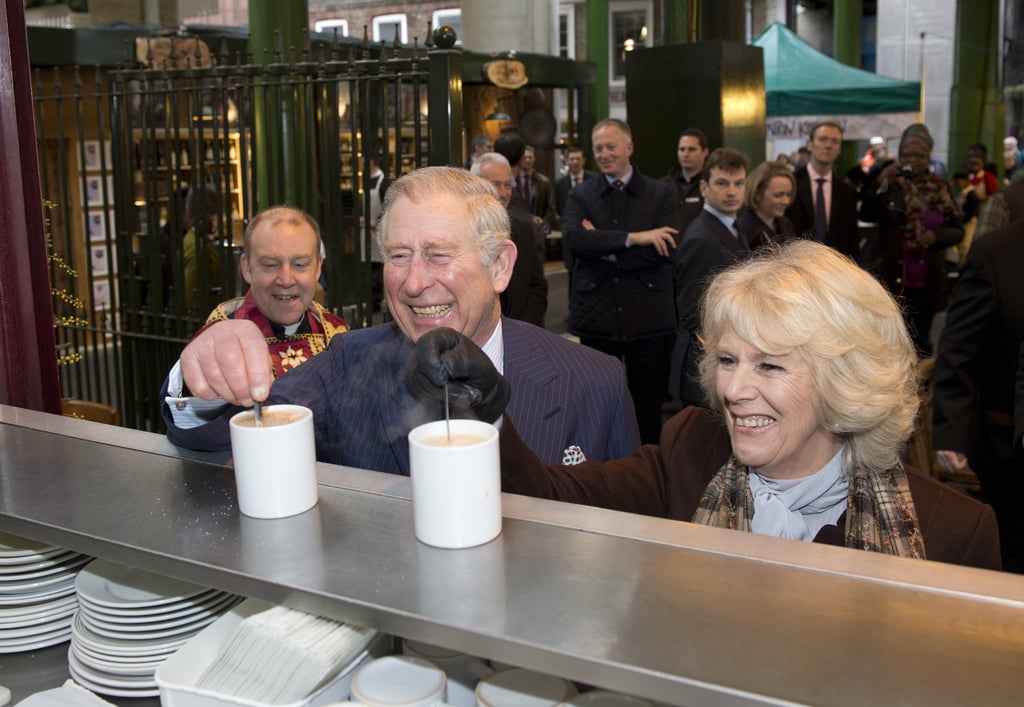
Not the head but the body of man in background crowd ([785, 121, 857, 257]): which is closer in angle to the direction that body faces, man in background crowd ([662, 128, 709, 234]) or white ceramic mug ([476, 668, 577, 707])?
the white ceramic mug

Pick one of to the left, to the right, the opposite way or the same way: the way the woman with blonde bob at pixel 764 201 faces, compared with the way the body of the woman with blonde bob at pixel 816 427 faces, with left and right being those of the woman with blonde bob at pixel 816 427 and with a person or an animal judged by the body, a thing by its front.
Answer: to the left

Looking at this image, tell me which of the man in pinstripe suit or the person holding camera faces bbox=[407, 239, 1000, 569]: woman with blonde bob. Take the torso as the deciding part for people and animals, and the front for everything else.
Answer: the person holding camera

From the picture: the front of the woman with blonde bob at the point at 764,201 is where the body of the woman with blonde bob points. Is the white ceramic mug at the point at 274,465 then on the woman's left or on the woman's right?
on the woman's right

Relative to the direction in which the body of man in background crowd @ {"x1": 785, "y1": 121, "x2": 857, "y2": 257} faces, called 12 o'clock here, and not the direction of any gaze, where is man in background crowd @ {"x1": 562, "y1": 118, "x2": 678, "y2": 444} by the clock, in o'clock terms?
man in background crowd @ {"x1": 562, "y1": 118, "x2": 678, "y2": 444} is roughly at 1 o'clock from man in background crowd @ {"x1": 785, "y1": 121, "x2": 857, "y2": 257}.

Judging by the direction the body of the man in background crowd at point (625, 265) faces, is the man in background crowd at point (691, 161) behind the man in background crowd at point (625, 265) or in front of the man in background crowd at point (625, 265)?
behind

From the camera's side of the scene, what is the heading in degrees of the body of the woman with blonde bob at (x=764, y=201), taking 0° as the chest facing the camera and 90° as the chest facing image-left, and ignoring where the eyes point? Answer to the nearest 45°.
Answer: approximately 315°

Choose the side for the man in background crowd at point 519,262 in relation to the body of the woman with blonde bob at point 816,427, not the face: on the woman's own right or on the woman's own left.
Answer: on the woman's own right

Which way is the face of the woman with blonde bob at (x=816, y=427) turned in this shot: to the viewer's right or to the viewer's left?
to the viewer's left

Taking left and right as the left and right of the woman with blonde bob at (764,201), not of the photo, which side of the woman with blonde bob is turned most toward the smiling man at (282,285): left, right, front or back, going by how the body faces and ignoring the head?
right

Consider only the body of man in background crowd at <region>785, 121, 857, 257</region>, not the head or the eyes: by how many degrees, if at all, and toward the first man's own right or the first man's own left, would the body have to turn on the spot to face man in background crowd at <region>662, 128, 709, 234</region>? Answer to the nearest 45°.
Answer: approximately 90° to the first man's own right

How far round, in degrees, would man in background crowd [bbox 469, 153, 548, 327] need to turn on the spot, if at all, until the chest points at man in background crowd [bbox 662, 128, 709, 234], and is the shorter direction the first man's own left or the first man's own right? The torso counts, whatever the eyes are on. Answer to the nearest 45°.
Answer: approximately 90° to the first man's own left
